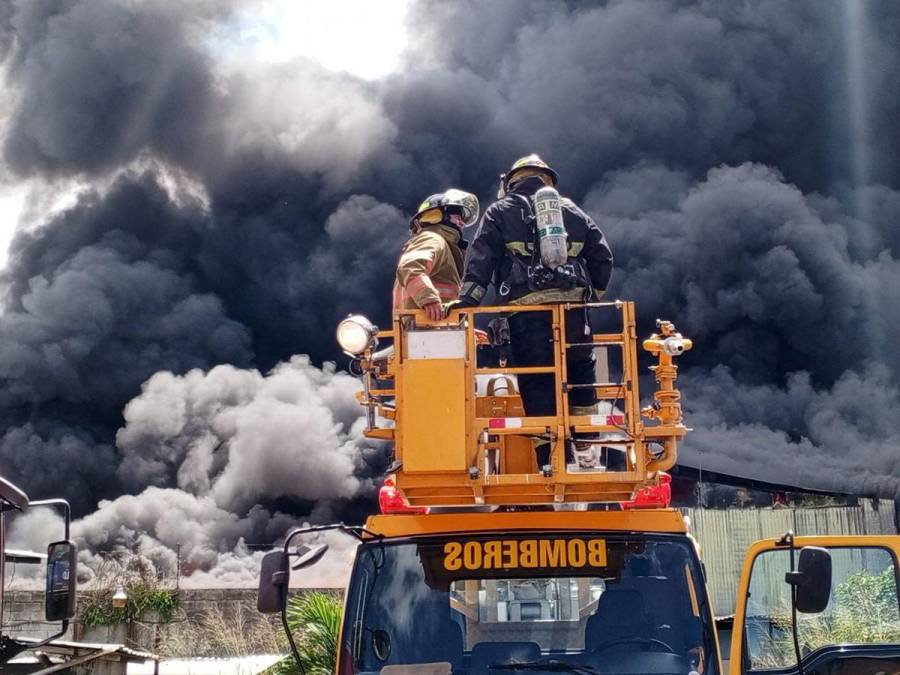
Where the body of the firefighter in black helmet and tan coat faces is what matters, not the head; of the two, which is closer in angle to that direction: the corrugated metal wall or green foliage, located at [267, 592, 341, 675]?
the corrugated metal wall

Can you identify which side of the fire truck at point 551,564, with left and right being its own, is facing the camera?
front

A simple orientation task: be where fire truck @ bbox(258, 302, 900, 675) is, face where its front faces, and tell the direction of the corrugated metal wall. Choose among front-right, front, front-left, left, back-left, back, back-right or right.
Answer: back

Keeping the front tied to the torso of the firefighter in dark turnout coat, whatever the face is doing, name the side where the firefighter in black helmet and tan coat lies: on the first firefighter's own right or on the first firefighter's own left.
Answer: on the first firefighter's own left

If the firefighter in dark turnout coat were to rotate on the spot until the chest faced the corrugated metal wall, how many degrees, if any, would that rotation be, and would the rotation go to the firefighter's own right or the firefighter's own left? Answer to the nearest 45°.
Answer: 0° — they already face it

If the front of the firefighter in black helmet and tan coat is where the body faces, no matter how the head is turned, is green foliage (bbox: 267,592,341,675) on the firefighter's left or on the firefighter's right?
on the firefighter's left

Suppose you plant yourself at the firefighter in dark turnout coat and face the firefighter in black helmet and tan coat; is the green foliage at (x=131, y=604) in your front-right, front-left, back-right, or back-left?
front-right

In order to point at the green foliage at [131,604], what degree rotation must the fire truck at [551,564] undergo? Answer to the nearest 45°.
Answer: approximately 135° to its right

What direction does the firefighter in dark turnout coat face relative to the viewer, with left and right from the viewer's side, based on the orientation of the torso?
facing away from the viewer
